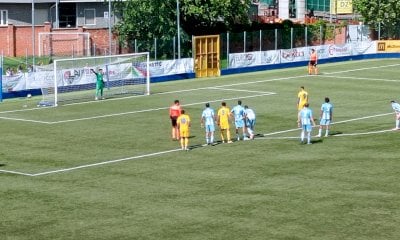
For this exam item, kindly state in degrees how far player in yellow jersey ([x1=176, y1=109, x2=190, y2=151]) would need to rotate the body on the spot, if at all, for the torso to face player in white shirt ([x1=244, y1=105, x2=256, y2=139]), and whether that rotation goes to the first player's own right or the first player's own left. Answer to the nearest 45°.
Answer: approximately 45° to the first player's own right

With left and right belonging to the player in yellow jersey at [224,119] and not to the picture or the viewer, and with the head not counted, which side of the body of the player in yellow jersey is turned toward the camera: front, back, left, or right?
back

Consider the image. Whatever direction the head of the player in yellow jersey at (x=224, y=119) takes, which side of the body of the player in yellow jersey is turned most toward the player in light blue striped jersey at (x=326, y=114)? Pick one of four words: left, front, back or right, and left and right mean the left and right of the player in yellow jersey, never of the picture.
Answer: right

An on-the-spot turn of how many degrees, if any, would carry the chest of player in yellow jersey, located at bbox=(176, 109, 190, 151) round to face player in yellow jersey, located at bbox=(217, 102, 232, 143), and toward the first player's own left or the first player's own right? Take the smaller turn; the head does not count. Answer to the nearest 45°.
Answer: approximately 45° to the first player's own right

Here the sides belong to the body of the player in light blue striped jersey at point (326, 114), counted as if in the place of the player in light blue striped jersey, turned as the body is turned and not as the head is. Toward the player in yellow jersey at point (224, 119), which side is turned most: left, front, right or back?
left

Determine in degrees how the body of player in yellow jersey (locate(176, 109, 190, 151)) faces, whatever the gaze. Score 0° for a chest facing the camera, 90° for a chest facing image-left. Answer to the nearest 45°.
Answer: approximately 180°

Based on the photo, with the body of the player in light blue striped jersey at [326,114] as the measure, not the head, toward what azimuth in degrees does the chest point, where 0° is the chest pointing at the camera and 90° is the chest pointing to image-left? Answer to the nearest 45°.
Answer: approximately 135°

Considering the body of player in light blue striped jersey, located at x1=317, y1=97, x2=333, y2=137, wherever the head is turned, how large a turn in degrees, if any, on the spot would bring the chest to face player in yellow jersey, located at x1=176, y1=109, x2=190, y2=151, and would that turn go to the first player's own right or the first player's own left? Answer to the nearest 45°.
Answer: approximately 90° to the first player's own left
